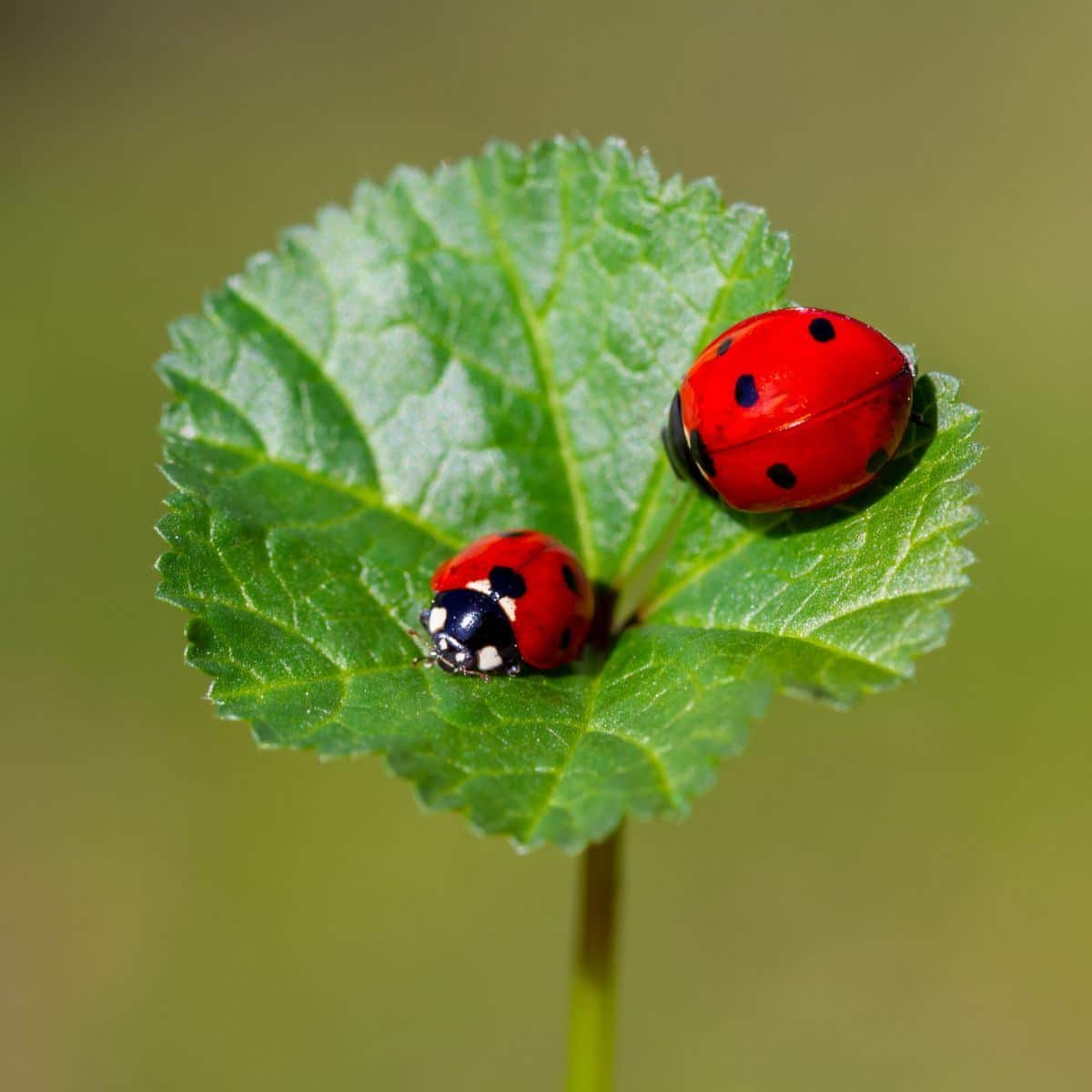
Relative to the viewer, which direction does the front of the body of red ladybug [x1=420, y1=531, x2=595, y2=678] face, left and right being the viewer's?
facing the viewer and to the left of the viewer
